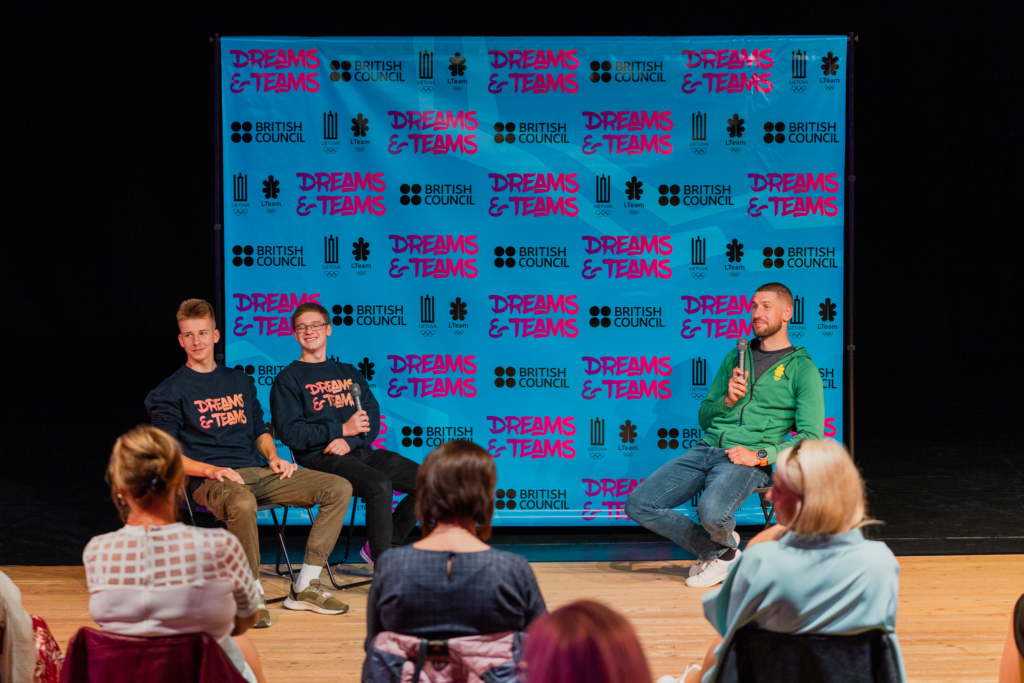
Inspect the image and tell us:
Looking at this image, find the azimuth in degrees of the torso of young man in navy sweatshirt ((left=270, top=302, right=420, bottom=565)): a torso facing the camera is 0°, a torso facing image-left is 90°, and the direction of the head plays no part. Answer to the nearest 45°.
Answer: approximately 315°

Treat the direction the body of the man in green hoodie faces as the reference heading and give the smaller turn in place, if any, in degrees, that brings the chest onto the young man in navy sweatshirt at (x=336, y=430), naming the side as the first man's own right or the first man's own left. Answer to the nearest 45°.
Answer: approximately 45° to the first man's own right

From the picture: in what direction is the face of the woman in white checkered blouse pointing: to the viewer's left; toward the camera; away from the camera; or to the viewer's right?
away from the camera

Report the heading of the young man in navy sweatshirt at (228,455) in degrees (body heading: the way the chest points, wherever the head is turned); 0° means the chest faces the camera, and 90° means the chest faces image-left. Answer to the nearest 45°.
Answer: approximately 315°

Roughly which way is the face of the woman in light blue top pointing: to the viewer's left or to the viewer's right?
to the viewer's left

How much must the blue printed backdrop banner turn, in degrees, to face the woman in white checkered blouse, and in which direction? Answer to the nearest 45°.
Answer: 0° — it already faces them

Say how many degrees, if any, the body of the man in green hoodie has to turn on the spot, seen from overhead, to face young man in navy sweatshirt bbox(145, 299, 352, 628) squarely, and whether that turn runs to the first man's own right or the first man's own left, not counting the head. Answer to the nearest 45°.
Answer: approximately 45° to the first man's own right

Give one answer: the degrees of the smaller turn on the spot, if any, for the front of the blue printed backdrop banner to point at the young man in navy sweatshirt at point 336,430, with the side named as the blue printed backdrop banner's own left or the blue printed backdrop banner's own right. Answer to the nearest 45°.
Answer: approximately 45° to the blue printed backdrop banner's own right

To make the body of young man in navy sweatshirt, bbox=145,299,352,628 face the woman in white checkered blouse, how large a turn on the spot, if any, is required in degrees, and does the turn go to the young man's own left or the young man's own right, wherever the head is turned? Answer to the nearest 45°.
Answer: approximately 45° to the young man's own right
